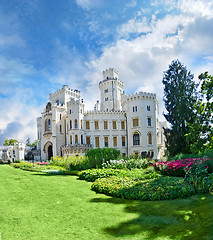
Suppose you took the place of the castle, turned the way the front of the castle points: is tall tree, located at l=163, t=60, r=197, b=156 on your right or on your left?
on your left

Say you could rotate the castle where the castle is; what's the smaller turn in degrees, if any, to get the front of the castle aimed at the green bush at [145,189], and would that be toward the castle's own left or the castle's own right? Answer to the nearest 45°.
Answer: approximately 45° to the castle's own left

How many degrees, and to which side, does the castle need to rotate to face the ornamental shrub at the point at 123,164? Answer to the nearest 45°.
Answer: approximately 45° to its left

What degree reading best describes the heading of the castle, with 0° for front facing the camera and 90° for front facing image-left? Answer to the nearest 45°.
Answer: approximately 45°

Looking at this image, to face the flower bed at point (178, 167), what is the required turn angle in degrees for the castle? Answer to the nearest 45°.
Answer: approximately 45° to its left

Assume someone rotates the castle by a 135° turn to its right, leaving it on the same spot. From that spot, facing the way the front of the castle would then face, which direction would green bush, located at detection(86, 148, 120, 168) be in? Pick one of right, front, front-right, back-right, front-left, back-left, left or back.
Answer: back

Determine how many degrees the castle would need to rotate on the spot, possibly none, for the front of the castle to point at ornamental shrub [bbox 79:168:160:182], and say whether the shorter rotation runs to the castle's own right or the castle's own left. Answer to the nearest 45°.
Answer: approximately 45° to the castle's own left

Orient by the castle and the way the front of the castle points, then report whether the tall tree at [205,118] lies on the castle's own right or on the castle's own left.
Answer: on the castle's own left
